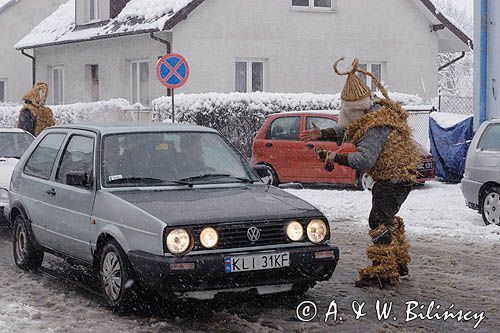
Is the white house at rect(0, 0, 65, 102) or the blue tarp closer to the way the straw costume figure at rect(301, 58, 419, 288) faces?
the white house

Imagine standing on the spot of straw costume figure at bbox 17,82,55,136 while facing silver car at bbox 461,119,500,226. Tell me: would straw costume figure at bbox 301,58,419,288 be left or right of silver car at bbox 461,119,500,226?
right

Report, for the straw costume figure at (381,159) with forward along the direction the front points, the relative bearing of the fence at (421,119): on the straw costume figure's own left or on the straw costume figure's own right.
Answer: on the straw costume figure's own right

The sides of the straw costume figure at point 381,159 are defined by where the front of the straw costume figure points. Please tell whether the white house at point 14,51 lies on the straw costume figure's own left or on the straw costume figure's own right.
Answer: on the straw costume figure's own right

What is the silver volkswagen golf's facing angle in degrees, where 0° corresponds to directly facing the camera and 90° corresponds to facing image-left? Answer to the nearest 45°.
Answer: approximately 315°

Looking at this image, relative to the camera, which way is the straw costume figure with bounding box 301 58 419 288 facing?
to the viewer's left
